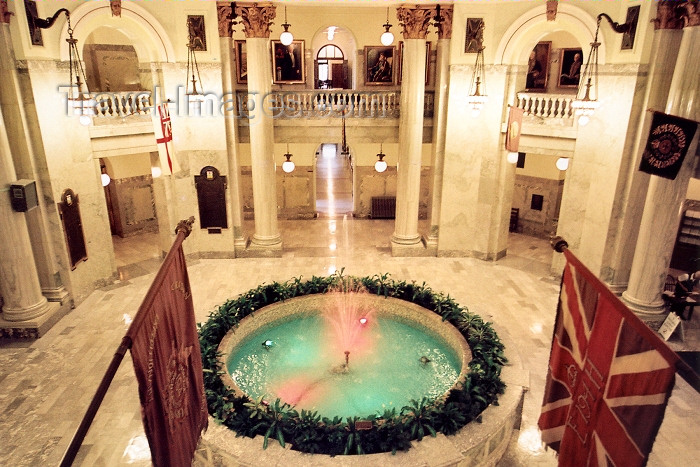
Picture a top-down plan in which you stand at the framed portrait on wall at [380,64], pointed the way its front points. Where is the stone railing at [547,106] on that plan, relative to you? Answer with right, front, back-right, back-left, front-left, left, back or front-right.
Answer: front-left

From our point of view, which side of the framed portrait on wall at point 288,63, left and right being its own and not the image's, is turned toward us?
front

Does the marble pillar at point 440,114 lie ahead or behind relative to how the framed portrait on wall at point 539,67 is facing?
ahead

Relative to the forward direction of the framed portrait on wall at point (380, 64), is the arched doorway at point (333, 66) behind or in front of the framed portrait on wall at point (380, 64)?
behind

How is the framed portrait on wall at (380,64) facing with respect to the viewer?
toward the camera

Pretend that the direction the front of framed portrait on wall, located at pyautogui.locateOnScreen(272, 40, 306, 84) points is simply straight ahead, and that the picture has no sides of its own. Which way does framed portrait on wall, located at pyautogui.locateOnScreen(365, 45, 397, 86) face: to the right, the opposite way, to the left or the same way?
the same way

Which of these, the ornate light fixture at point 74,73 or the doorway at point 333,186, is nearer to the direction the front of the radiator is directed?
the ornate light fixture

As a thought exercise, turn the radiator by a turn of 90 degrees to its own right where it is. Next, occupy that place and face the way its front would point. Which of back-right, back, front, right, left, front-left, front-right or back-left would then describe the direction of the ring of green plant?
left

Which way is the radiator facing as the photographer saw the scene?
facing the viewer

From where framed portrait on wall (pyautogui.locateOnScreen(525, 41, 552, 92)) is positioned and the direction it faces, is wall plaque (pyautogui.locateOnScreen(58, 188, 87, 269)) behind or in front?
in front

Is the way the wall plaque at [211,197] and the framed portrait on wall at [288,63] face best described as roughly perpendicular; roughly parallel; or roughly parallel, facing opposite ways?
roughly parallel

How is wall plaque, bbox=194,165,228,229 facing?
toward the camera

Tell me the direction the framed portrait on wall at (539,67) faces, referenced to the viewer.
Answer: facing the viewer and to the left of the viewer

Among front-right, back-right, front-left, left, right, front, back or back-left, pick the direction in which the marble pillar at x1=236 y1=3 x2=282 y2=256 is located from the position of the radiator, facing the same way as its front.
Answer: front-right

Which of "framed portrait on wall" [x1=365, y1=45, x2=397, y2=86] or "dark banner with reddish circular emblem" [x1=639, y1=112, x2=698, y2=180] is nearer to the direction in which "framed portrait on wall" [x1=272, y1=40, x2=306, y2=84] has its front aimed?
the dark banner with reddish circular emblem

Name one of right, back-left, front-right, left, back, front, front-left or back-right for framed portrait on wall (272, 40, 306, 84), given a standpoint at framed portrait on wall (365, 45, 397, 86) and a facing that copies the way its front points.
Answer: right
